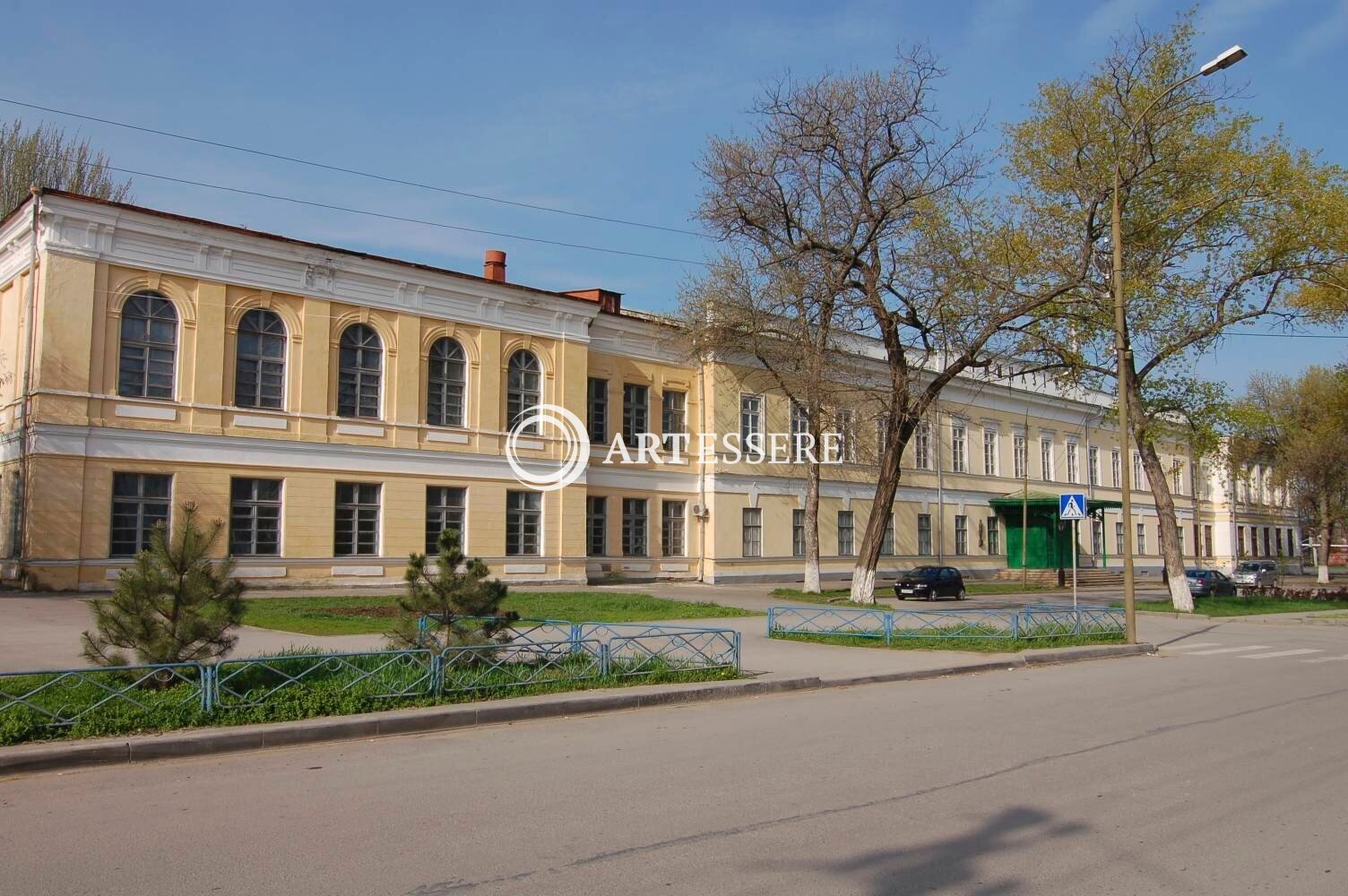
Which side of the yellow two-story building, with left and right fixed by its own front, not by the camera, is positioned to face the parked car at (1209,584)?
left

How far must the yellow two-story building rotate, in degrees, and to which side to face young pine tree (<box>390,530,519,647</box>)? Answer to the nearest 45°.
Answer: approximately 45° to its right

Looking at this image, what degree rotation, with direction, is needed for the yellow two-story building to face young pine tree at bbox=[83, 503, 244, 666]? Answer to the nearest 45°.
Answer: approximately 45° to its right

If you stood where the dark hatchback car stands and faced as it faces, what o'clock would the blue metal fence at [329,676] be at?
The blue metal fence is roughly at 11 o'clock from the dark hatchback car.

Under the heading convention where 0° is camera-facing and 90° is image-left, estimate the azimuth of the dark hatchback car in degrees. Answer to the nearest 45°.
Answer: approximately 45°

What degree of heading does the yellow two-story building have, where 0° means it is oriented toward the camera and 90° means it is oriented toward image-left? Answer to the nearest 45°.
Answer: approximately 315°

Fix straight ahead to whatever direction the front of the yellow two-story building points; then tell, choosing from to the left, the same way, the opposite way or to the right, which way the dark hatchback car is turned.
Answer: to the right
